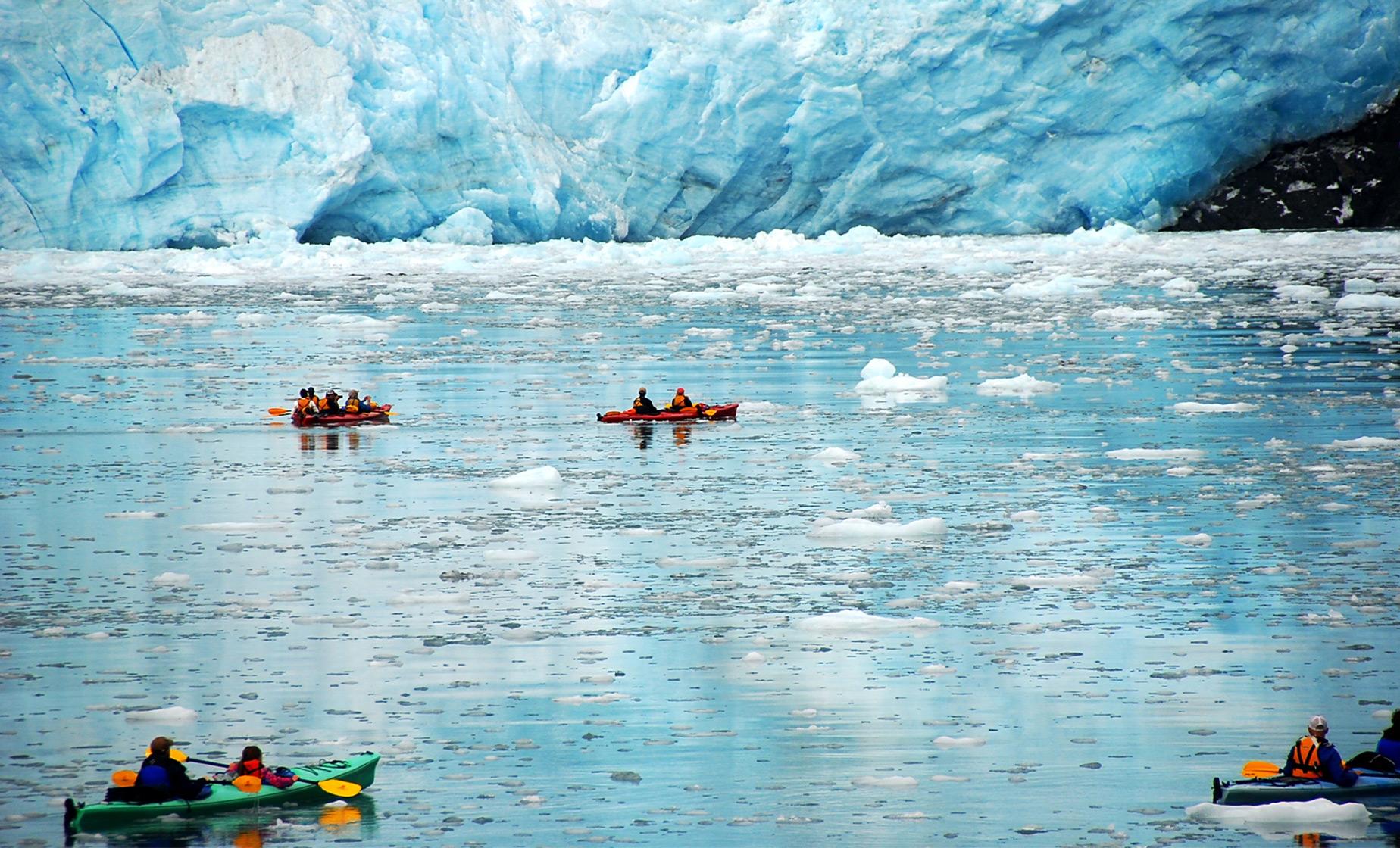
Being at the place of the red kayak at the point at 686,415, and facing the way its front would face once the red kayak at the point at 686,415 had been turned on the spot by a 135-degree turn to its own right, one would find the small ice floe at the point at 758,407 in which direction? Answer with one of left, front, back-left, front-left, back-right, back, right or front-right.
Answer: back

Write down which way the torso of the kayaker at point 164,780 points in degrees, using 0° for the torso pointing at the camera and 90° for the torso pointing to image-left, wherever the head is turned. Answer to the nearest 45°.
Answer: approximately 225°

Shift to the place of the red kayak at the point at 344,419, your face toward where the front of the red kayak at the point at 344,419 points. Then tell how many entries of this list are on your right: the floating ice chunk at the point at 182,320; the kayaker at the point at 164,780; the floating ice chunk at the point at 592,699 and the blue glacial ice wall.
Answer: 2

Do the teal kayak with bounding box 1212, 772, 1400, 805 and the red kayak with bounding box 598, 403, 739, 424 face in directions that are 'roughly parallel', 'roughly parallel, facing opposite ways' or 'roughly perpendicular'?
roughly parallel

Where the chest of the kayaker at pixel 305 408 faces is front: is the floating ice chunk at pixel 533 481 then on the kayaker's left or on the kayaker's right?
on the kayaker's right

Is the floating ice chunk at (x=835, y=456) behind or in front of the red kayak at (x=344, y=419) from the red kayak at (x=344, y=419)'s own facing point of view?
in front

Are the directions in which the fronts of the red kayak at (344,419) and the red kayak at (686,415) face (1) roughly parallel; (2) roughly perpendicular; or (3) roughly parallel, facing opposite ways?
roughly parallel

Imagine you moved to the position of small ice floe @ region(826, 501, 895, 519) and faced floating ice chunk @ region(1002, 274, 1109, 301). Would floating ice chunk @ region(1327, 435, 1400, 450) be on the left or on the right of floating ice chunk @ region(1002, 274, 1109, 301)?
right

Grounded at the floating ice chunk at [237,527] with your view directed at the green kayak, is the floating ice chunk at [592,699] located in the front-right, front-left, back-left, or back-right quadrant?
front-left

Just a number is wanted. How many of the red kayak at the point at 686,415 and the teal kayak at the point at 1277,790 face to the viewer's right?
2

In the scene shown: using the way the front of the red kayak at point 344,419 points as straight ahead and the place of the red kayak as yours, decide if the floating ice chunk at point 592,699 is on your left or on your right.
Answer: on your right

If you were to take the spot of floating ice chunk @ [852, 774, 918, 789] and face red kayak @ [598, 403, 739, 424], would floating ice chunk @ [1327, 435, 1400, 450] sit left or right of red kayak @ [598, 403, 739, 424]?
right

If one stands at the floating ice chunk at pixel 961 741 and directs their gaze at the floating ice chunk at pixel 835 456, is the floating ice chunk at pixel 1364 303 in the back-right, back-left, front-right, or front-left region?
front-right

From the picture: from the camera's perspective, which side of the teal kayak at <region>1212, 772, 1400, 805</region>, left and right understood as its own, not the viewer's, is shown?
right
